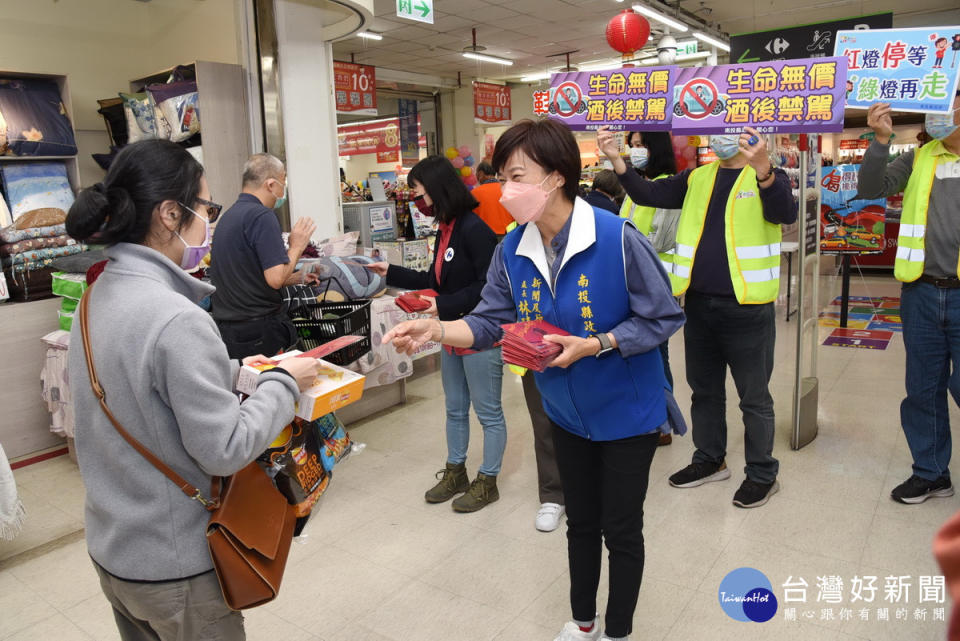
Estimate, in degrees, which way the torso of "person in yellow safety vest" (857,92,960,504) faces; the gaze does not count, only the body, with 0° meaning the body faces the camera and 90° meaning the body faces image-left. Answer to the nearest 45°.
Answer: approximately 45°

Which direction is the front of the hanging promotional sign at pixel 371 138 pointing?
toward the camera

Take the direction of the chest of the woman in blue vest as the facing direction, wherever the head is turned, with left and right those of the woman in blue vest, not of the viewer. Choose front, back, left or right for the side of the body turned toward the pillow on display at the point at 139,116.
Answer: right

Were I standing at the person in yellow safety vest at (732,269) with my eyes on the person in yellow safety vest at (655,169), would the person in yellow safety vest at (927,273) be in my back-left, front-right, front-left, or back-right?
back-right

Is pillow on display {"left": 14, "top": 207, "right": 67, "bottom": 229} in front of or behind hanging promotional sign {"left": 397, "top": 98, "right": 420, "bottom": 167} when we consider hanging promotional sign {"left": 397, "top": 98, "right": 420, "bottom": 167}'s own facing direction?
in front

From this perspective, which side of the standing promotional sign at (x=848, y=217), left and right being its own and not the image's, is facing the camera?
front

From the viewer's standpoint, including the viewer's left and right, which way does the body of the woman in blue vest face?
facing the viewer and to the left of the viewer

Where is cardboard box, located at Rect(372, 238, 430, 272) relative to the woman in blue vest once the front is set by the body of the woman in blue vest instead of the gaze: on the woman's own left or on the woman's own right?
on the woman's own right

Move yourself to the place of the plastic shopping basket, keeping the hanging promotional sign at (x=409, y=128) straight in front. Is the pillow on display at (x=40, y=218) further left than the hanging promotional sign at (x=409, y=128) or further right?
left

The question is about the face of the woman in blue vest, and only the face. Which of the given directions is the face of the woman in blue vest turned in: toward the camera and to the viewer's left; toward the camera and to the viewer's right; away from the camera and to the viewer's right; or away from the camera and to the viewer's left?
toward the camera and to the viewer's left
